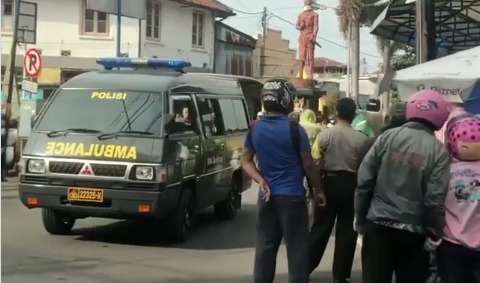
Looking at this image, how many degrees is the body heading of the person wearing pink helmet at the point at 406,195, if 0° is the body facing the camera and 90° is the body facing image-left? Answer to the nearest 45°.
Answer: approximately 180°

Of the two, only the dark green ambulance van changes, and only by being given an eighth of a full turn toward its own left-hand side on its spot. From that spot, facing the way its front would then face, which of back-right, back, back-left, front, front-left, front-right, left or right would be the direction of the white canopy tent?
front-left

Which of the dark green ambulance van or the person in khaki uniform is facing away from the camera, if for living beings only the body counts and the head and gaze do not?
the person in khaki uniform

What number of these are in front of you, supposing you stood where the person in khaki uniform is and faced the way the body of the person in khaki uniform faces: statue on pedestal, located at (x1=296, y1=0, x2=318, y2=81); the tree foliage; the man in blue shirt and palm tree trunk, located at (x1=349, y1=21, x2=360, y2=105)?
3

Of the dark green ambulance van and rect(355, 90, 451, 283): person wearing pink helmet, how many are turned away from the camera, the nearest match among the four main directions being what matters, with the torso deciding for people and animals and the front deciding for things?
1

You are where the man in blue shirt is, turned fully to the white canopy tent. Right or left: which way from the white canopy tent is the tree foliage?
left

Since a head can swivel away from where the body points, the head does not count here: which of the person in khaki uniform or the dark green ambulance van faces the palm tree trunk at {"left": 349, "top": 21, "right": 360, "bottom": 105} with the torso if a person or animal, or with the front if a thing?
the person in khaki uniform

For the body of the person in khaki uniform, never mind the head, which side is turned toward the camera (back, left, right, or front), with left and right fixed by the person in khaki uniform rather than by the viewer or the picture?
back

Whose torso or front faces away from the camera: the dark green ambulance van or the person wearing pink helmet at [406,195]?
the person wearing pink helmet

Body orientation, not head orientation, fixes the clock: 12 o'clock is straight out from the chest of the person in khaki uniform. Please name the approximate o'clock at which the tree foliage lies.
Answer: The tree foliage is roughly at 12 o'clock from the person in khaki uniform.

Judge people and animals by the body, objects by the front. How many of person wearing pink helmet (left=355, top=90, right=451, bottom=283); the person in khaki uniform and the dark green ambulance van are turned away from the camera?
2

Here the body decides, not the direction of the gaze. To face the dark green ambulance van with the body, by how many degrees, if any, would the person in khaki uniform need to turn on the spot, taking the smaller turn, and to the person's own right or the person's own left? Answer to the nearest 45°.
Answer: approximately 45° to the person's own left

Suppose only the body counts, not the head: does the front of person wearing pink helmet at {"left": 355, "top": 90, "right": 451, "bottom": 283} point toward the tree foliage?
yes

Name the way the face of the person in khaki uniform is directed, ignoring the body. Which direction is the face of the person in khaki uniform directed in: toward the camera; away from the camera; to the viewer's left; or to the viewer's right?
away from the camera
